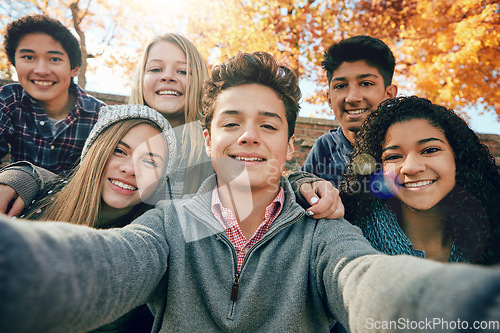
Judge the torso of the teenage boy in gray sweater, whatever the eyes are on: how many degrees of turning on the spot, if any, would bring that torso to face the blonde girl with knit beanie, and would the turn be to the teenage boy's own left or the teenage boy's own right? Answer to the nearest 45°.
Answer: approximately 135° to the teenage boy's own right

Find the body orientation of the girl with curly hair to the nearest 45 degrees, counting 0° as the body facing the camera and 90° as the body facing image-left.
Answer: approximately 0°

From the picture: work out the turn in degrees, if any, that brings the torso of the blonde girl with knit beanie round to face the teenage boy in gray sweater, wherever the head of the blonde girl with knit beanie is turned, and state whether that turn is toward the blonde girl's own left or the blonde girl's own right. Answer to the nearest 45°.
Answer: approximately 45° to the blonde girl's own left

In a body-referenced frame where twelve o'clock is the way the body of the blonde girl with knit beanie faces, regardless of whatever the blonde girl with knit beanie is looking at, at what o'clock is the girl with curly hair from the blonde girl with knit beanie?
The girl with curly hair is roughly at 10 o'clock from the blonde girl with knit beanie.

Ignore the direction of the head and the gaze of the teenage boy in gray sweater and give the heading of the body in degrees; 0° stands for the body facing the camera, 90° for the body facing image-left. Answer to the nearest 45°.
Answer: approximately 0°

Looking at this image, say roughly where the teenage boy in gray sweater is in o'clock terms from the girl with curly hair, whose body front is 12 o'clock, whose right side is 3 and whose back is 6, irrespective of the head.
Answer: The teenage boy in gray sweater is roughly at 1 o'clock from the girl with curly hair.

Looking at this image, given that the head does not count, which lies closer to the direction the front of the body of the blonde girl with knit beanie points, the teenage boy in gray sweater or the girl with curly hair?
the teenage boy in gray sweater

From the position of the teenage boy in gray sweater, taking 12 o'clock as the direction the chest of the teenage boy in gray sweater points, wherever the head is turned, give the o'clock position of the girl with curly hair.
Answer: The girl with curly hair is roughly at 8 o'clock from the teenage boy in gray sweater.
